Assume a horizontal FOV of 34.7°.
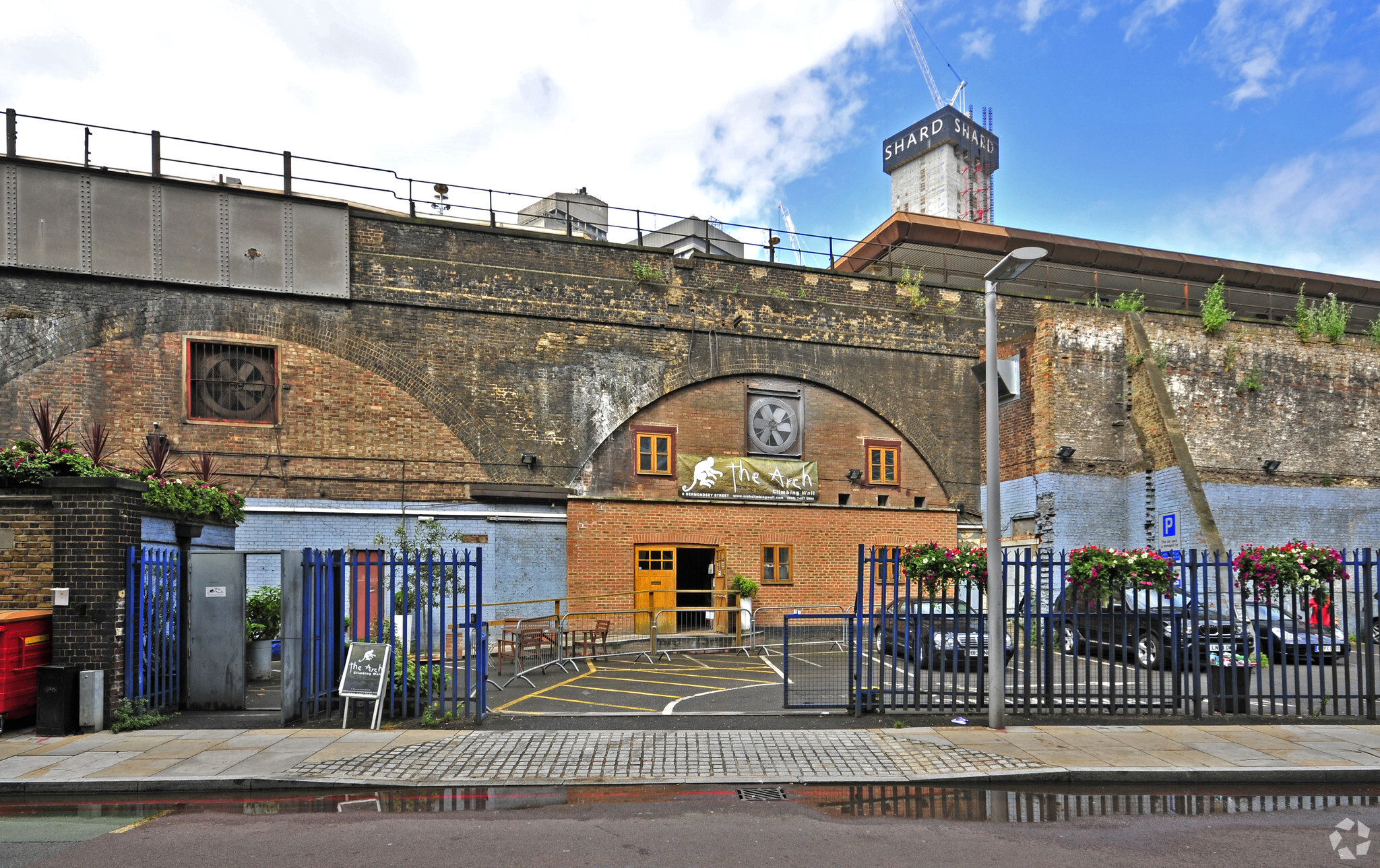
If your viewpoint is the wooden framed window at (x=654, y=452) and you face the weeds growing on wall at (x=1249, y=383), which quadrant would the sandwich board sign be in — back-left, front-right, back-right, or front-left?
back-right

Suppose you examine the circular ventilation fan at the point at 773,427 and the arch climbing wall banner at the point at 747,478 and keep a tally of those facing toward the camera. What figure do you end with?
2

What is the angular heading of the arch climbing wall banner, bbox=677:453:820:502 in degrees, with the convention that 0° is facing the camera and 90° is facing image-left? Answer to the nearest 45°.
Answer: approximately 0°
